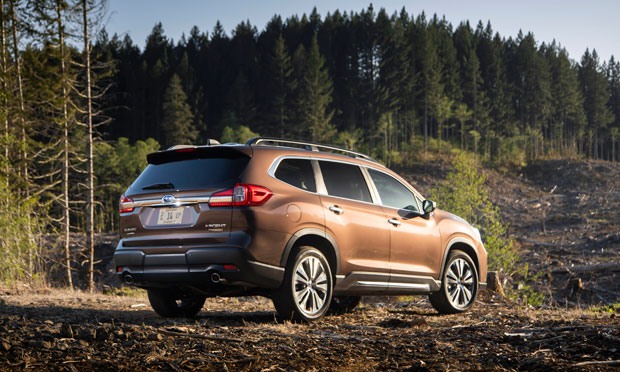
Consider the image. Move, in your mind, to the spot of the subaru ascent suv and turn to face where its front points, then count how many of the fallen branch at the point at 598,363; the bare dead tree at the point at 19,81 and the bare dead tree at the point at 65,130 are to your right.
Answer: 1

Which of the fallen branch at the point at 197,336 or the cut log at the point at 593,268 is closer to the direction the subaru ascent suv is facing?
the cut log

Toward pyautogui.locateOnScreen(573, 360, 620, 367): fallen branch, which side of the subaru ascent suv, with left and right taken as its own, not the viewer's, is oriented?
right

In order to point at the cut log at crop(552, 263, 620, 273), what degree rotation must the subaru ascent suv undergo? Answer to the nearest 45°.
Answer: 0° — it already faces it

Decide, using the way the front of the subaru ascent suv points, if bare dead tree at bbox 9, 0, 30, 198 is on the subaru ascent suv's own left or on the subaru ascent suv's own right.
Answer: on the subaru ascent suv's own left

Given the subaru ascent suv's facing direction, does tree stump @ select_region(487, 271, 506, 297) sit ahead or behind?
ahead

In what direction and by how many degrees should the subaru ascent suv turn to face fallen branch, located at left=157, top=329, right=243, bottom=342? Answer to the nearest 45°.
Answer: approximately 135° to its right

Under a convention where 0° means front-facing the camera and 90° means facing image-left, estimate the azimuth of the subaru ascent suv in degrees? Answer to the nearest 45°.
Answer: approximately 225°

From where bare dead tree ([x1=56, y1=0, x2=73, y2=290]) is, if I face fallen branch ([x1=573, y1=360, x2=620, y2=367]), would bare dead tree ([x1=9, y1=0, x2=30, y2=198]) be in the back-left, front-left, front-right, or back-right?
back-right
